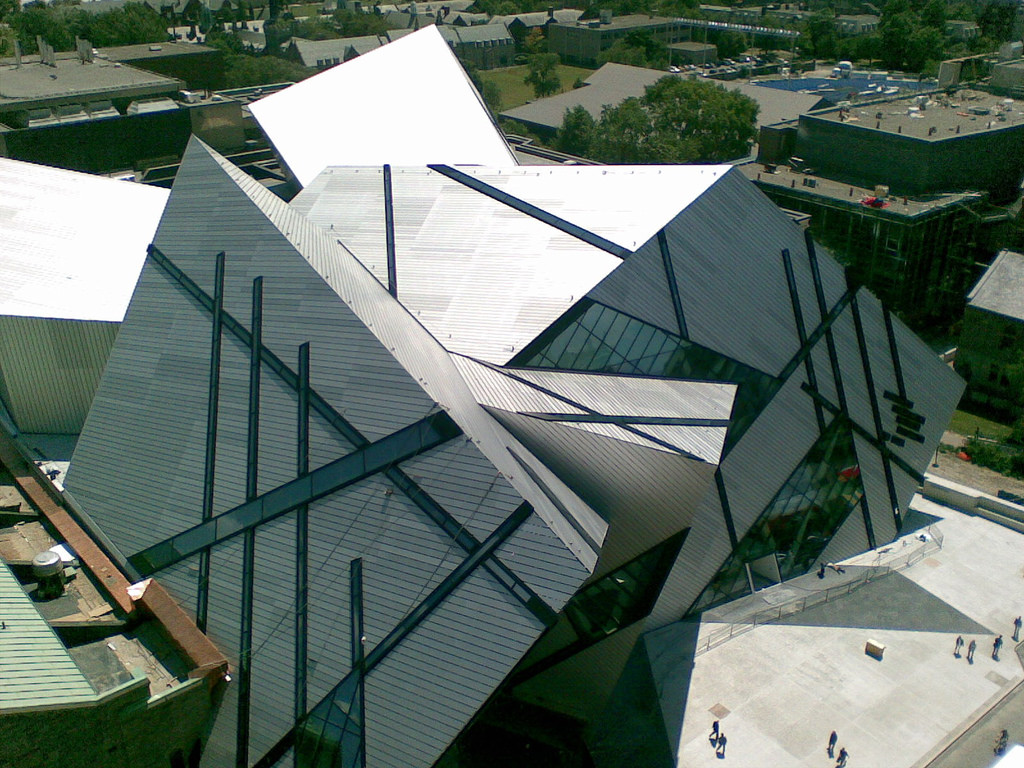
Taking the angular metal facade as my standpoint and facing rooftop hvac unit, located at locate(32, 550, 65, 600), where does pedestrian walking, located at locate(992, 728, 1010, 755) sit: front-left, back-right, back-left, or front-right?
back-left

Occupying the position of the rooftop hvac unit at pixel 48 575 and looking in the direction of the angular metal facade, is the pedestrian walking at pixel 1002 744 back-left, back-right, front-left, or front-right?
front-right

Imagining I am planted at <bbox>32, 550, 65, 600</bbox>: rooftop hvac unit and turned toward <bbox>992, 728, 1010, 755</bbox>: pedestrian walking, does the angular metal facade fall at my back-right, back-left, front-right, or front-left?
front-left
